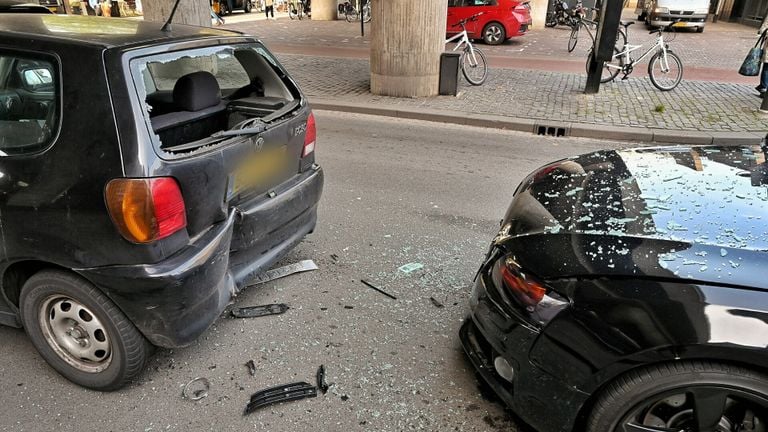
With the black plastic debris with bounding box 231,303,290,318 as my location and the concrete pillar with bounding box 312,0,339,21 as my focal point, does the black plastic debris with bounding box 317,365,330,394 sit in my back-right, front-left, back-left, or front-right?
back-right

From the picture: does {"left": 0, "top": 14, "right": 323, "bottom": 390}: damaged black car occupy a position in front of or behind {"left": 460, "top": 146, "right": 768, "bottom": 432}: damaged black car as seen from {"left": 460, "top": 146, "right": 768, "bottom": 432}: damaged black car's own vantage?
in front

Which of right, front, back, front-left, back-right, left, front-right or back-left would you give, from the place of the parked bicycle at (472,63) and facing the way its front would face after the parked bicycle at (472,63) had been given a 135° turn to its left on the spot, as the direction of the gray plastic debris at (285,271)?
back

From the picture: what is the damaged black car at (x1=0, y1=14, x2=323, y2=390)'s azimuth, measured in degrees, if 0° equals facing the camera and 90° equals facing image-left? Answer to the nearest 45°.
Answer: approximately 135°

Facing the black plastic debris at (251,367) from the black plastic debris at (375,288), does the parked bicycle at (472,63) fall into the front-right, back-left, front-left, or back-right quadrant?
back-right
